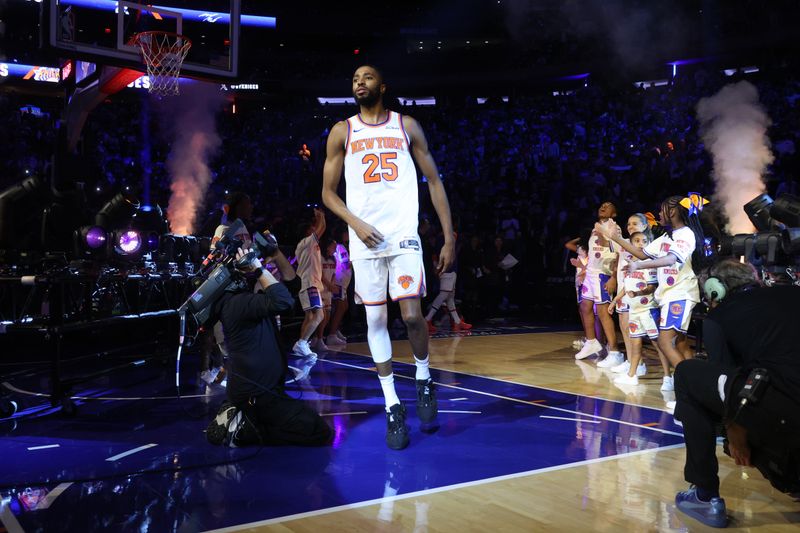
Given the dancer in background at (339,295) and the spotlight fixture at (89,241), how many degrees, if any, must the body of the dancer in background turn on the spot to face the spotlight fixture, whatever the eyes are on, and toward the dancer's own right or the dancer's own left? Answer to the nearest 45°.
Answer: approximately 135° to the dancer's own right

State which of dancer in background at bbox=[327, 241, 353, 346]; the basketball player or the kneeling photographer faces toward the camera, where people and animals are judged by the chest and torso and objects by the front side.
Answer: the basketball player

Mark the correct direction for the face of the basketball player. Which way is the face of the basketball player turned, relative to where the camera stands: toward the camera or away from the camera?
toward the camera

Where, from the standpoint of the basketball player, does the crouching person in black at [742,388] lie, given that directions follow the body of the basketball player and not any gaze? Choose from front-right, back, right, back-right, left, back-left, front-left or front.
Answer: front-left

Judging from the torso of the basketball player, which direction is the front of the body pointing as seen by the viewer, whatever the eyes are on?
toward the camera

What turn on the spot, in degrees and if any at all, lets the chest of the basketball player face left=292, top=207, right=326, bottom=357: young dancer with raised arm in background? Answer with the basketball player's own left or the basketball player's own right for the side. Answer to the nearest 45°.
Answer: approximately 180°

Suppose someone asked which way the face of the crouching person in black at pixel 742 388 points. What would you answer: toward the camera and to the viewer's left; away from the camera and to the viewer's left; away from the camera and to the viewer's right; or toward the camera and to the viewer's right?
away from the camera and to the viewer's left

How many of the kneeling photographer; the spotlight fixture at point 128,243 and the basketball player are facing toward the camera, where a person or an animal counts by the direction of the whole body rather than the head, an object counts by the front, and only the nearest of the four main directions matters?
2

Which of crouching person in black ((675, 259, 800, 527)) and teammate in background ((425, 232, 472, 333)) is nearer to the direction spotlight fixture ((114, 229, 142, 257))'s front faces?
the crouching person in black

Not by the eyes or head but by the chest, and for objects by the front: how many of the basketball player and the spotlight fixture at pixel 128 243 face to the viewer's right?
0

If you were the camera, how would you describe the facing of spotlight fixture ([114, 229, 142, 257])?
facing the viewer

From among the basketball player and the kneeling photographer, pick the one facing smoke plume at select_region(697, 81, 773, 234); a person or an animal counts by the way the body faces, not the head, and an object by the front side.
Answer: the kneeling photographer

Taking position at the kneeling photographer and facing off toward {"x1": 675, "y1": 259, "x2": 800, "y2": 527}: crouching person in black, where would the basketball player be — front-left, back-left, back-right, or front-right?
front-left
